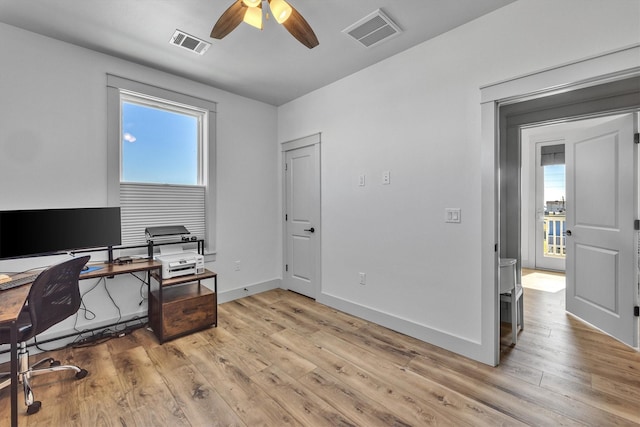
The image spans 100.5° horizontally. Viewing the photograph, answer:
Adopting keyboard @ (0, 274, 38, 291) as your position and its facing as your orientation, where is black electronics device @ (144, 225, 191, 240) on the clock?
The black electronics device is roughly at 10 o'clock from the keyboard.

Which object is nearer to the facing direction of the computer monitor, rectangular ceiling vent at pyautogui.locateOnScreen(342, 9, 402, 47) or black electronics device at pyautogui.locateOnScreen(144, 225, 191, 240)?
the rectangular ceiling vent

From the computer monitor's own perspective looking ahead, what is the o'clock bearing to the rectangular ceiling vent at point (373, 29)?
The rectangular ceiling vent is roughly at 10 o'clock from the computer monitor.

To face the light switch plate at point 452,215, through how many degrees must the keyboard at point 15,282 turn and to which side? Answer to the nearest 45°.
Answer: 0° — it already faces it

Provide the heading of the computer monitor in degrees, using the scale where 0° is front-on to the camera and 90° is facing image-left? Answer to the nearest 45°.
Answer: approximately 315°

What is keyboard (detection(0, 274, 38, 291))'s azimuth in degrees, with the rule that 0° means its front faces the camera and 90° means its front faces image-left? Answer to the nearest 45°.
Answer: approximately 315°

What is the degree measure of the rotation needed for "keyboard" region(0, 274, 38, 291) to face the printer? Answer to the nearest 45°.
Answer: approximately 45° to its left
